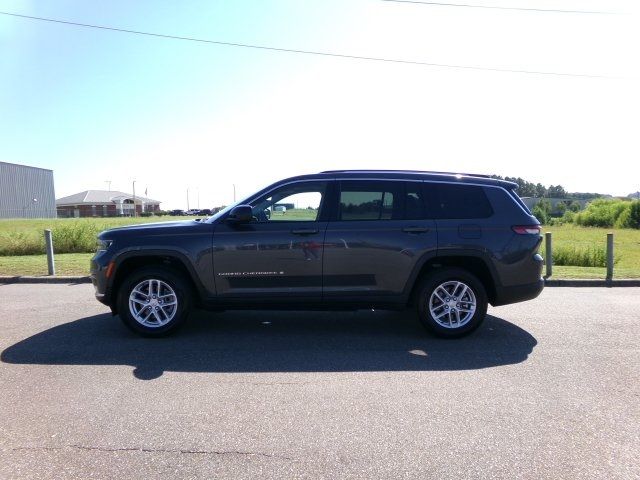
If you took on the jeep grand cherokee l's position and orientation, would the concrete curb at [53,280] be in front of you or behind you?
in front

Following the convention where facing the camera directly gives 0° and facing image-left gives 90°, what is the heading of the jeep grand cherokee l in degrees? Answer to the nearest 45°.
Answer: approximately 90°

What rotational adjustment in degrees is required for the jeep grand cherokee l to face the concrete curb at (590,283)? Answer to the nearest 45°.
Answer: approximately 135° to its right

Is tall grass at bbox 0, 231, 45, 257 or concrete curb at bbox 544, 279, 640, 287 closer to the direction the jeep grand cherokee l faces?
the tall grass

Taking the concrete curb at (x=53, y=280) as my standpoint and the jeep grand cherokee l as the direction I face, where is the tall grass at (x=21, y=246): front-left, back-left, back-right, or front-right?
back-left

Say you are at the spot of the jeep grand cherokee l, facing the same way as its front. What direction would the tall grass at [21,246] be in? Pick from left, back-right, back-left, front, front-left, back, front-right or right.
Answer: front-right
